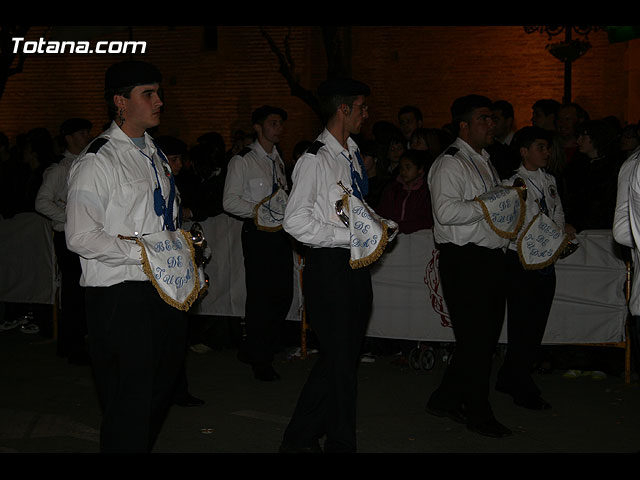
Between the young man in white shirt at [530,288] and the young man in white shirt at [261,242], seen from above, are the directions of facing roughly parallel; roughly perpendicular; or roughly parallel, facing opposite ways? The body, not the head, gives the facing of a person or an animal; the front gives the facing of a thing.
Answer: roughly parallel

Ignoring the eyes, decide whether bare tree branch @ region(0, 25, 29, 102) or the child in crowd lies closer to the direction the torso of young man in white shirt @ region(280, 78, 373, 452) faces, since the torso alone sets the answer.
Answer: the child in crowd

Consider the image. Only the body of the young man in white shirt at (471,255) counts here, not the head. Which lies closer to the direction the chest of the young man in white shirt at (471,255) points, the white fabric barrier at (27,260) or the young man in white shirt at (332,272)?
the young man in white shirt

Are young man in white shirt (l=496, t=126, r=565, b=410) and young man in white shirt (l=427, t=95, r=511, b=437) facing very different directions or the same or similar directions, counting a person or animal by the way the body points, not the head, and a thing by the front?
same or similar directions

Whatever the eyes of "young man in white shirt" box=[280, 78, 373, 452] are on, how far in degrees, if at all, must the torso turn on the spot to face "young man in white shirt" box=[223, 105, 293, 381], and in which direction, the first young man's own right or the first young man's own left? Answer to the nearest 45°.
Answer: approximately 90° to the first young man's own left

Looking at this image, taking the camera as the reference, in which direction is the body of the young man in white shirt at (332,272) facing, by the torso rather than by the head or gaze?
to the viewer's right

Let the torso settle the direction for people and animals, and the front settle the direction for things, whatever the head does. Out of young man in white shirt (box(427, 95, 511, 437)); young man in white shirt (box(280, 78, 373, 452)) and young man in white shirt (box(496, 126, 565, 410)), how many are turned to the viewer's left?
0

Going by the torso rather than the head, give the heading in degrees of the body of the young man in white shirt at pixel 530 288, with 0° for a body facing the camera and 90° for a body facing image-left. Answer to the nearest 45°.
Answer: approximately 315°

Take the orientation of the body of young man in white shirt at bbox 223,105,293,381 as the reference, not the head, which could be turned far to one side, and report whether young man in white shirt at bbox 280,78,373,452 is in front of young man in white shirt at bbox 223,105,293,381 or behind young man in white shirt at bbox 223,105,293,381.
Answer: in front
